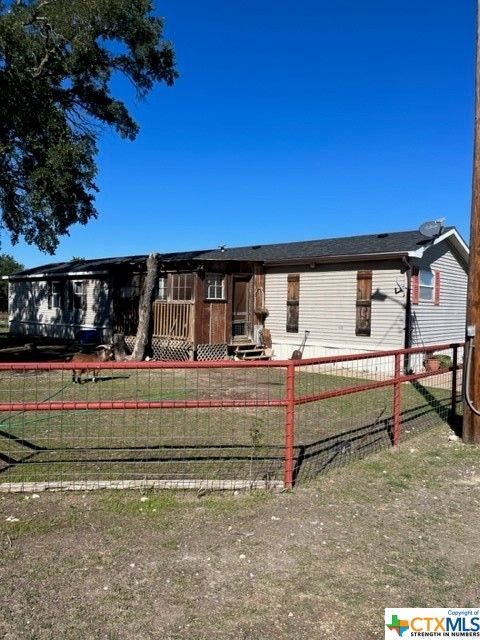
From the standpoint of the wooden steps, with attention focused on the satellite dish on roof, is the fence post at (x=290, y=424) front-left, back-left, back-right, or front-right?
front-right

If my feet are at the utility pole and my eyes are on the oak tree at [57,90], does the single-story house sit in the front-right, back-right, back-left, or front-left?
front-right

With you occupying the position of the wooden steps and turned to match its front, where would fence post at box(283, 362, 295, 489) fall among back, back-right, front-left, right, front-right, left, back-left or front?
front

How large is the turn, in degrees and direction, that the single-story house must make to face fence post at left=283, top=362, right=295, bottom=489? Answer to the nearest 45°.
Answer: approximately 45° to its left

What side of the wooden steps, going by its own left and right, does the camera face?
front

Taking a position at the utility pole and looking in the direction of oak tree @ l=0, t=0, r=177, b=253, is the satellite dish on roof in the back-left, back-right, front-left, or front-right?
front-right

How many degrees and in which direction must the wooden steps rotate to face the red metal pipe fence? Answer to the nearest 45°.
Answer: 0° — it already faces it

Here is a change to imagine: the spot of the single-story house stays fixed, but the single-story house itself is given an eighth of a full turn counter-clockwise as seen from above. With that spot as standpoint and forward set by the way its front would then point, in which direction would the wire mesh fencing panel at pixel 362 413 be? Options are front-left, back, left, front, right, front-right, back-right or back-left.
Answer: front

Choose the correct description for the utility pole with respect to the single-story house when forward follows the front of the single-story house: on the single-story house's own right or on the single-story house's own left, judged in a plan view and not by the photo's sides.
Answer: on the single-story house's own left

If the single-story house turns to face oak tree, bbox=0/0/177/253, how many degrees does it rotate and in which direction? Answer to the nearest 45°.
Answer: approximately 45° to its right

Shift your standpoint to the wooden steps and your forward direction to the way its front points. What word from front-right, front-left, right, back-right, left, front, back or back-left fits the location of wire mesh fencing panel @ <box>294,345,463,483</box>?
front

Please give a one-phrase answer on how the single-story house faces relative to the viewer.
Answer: facing the viewer and to the left of the viewer

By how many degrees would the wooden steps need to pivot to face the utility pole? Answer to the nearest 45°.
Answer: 0° — it already faces it
